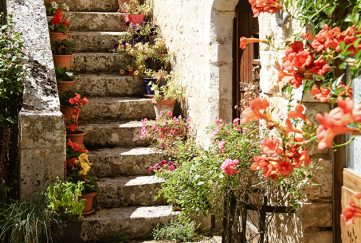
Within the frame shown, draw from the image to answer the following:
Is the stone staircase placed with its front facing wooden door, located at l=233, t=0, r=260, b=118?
no

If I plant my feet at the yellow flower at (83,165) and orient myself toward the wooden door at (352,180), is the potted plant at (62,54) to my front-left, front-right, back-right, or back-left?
back-left

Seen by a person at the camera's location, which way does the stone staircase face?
facing the viewer

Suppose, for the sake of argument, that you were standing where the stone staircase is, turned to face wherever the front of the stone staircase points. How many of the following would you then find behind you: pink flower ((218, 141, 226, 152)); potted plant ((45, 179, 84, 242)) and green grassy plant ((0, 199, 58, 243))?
0

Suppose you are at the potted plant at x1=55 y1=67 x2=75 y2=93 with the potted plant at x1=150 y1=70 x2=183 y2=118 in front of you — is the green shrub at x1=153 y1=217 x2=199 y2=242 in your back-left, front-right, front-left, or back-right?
front-right

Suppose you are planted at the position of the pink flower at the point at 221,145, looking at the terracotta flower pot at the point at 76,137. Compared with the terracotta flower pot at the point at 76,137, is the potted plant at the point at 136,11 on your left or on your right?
right

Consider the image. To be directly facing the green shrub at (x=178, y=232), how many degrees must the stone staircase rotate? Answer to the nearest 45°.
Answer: approximately 45° to its left

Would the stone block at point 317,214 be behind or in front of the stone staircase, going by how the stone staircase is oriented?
in front

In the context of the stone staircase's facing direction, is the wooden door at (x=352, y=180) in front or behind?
in front

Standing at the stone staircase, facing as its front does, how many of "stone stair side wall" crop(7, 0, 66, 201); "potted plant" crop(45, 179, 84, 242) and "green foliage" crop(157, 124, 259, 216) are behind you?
0

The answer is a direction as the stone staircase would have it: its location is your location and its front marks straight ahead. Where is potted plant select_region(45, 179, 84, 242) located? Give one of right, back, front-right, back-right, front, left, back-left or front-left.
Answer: front

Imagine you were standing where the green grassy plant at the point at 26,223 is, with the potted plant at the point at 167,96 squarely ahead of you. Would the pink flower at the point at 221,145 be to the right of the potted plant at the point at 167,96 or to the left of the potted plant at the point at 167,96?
right

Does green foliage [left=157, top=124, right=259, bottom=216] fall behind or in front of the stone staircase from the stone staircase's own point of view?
in front
